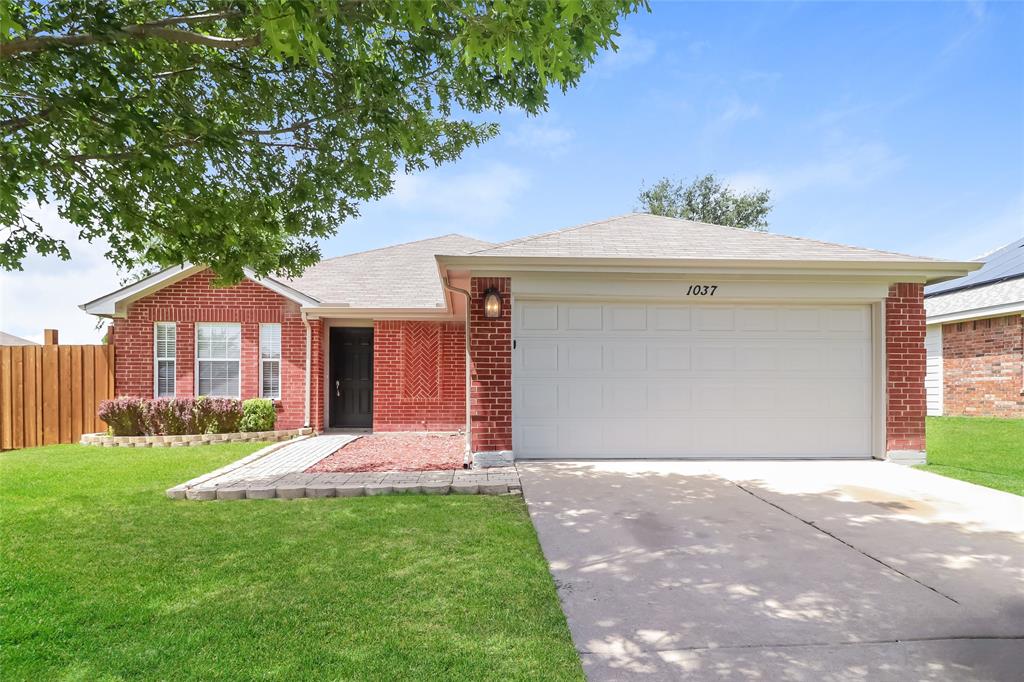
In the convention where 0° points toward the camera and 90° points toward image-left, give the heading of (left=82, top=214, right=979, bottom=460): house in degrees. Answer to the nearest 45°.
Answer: approximately 0°

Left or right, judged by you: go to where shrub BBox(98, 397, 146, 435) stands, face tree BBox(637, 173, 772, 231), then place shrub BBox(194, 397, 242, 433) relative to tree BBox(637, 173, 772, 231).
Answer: right

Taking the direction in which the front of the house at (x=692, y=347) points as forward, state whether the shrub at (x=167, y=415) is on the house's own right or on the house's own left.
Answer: on the house's own right

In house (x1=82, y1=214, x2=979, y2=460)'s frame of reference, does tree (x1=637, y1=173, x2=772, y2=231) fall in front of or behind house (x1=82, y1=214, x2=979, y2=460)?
behind
